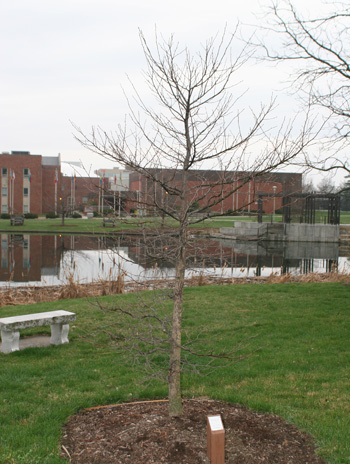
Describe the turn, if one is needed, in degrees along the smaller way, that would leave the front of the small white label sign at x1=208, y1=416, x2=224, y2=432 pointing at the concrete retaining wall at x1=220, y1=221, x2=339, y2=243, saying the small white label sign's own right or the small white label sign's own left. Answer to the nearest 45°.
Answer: approximately 180°

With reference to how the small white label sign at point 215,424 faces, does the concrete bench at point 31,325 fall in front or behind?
behind

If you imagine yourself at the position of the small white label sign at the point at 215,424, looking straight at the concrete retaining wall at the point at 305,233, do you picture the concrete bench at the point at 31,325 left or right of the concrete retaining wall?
left

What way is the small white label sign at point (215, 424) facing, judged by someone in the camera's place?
facing the viewer
